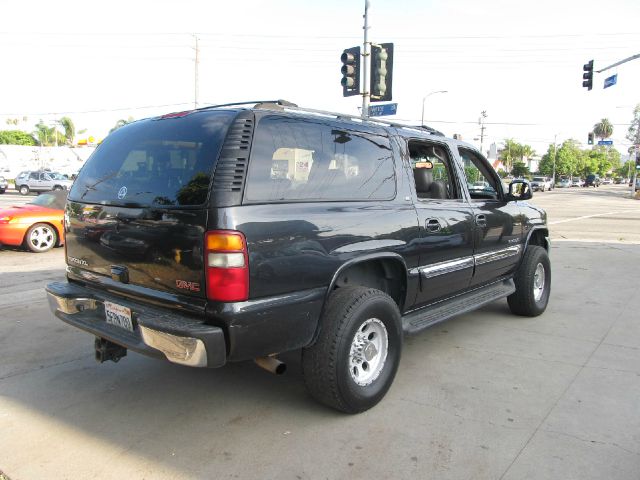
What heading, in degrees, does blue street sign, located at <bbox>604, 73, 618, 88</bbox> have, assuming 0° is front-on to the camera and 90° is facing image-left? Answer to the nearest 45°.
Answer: approximately 45°

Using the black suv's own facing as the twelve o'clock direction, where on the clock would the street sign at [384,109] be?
The street sign is roughly at 11 o'clock from the black suv.

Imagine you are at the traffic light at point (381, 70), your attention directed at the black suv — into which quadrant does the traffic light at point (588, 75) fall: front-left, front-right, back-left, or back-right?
back-left

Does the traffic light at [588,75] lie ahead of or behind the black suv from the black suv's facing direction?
ahead

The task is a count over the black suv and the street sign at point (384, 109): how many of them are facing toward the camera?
1

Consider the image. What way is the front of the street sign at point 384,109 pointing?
toward the camera

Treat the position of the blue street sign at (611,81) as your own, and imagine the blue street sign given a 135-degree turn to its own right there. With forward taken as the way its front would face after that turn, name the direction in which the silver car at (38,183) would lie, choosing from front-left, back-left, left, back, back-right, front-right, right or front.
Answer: left

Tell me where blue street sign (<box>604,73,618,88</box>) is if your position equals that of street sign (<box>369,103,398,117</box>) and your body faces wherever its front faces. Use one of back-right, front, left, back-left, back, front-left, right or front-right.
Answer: back-left

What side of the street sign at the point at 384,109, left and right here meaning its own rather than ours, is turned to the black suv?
front

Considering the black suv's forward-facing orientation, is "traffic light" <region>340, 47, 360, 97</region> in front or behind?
in front

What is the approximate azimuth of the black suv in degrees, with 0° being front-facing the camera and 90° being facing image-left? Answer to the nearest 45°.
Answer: approximately 225°
